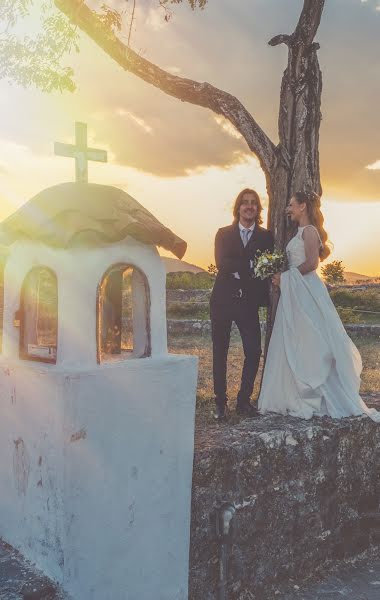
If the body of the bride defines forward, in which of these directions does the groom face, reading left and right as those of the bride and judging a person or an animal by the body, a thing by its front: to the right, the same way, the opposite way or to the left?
to the left

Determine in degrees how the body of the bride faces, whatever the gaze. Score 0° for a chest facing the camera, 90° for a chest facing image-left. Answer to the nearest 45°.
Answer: approximately 90°

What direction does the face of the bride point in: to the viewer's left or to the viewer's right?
to the viewer's left

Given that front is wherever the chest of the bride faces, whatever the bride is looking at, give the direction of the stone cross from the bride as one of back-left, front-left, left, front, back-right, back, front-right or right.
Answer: front-left

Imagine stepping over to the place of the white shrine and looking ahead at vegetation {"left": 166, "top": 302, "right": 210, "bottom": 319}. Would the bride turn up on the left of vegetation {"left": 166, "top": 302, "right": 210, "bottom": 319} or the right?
right

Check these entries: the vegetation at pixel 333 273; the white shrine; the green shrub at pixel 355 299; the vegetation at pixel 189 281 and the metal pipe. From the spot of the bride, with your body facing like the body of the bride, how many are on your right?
3

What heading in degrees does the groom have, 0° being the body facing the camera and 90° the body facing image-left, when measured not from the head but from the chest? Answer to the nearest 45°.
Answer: approximately 0°

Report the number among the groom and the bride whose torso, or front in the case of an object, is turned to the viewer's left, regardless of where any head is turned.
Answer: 1

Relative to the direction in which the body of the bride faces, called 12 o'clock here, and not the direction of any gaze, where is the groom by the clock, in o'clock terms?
The groom is roughly at 12 o'clock from the bride.
